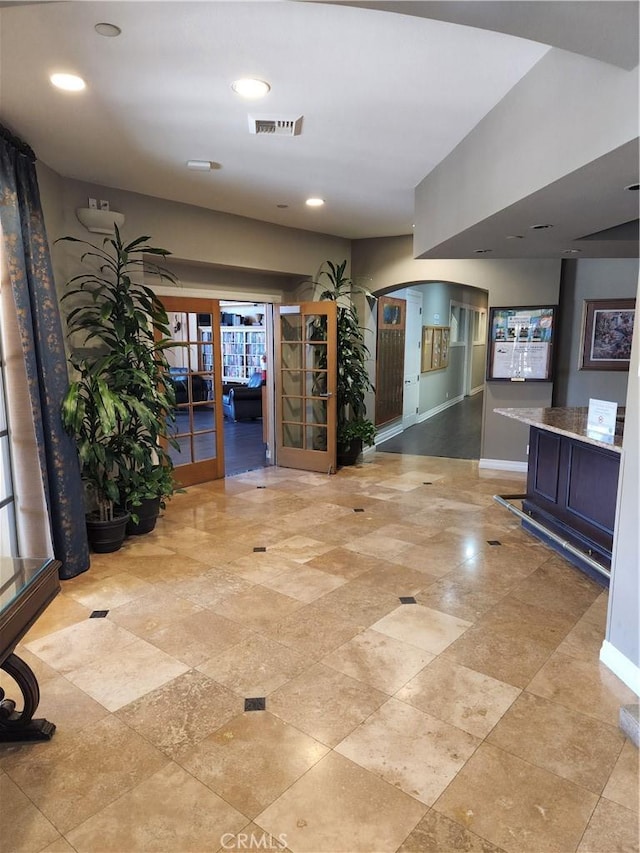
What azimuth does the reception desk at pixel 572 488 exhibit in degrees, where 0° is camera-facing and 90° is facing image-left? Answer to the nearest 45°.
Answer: approximately 45°

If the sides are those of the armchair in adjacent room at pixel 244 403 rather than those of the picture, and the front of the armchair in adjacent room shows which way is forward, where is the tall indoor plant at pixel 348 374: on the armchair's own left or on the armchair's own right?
on the armchair's own left

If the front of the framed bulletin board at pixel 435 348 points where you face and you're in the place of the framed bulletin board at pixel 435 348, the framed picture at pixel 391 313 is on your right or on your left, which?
on your right

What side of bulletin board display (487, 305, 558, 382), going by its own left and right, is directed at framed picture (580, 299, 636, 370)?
left

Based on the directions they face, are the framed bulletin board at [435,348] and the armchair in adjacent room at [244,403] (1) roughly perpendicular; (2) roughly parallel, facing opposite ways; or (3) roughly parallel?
roughly perpendicular

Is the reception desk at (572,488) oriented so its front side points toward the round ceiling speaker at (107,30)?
yes
